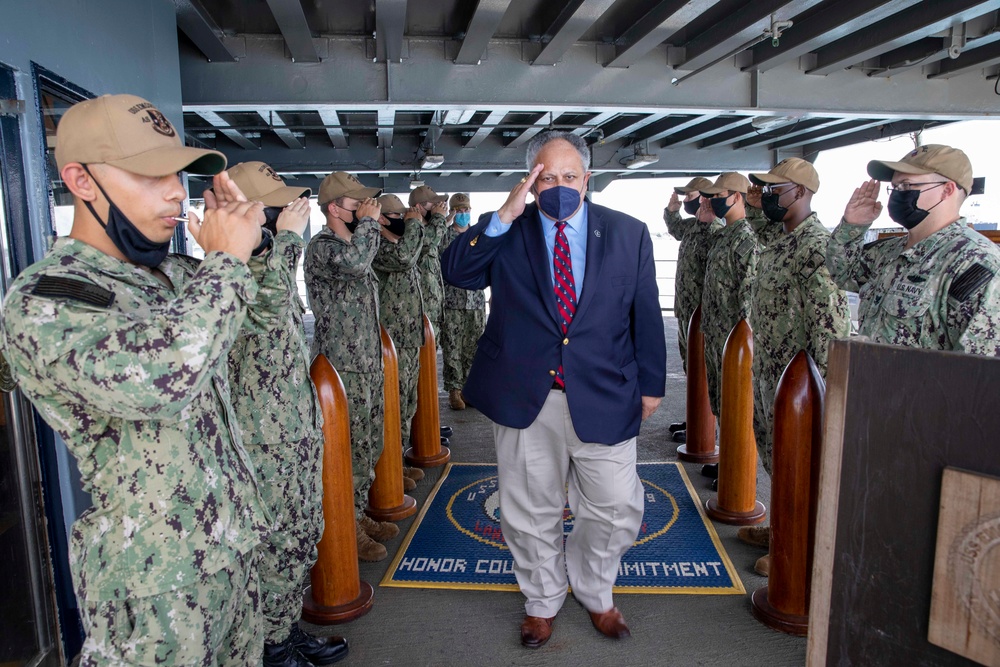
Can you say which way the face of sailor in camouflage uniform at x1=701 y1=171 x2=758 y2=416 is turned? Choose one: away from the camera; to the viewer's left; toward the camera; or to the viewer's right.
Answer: to the viewer's left

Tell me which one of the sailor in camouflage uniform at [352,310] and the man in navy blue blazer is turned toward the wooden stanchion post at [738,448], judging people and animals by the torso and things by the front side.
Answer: the sailor in camouflage uniform

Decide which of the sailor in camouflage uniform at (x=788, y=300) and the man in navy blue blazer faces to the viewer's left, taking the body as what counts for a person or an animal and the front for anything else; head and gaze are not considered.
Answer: the sailor in camouflage uniform

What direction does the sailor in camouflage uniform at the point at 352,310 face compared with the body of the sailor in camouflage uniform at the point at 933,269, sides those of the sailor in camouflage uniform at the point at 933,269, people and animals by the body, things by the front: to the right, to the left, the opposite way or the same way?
the opposite way

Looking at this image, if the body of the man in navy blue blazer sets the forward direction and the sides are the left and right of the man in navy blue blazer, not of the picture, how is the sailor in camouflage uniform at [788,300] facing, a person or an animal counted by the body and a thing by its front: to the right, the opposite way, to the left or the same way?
to the right

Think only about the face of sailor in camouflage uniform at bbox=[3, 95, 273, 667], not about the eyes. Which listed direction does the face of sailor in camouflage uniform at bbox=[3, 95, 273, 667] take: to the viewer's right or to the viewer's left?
to the viewer's right

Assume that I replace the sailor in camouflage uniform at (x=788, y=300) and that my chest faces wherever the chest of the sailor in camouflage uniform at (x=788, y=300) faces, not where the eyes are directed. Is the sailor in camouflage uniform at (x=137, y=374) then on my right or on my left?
on my left

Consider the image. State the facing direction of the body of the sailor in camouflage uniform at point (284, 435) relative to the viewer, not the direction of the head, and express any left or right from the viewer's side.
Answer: facing to the right of the viewer

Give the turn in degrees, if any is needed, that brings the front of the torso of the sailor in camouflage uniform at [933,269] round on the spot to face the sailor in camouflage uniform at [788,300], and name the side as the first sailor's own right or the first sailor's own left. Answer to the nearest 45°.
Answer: approximately 90° to the first sailor's own right

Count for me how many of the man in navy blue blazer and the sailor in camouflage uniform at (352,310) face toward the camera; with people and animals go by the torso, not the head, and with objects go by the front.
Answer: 1

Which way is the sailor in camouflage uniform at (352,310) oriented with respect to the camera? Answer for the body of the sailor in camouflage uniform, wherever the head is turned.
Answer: to the viewer's right

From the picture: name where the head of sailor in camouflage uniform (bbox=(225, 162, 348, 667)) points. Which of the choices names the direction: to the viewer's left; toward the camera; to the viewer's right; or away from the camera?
to the viewer's right

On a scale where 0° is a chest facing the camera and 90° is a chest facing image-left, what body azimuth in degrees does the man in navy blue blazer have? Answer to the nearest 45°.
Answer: approximately 0°

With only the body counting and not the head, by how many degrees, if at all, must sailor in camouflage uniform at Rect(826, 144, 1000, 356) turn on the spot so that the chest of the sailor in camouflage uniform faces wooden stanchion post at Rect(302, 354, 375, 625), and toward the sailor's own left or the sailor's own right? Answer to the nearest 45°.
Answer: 0° — they already face it

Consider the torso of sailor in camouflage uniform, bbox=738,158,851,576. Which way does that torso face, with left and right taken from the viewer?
facing to the left of the viewer
